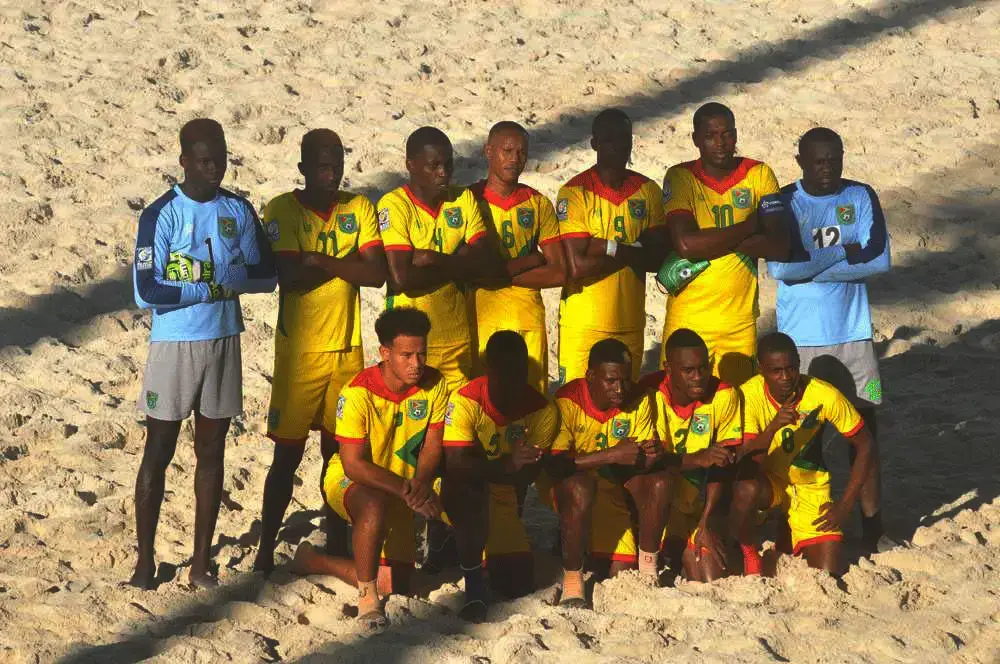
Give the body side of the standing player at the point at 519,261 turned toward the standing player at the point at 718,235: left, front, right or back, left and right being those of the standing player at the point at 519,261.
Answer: left

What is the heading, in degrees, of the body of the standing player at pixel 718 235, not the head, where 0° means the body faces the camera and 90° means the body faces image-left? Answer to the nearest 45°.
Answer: approximately 0°

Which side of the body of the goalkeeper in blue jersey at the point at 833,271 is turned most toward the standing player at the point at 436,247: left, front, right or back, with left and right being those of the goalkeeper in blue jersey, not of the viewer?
right

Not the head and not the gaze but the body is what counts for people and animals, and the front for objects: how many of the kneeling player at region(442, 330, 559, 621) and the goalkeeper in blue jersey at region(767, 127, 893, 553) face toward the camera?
2

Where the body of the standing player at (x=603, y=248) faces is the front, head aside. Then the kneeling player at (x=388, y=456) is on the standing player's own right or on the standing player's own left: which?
on the standing player's own right

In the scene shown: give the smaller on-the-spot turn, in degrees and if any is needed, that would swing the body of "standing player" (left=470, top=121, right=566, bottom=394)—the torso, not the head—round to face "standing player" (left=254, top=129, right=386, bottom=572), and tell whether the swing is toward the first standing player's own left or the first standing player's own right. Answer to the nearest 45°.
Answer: approximately 90° to the first standing player's own right

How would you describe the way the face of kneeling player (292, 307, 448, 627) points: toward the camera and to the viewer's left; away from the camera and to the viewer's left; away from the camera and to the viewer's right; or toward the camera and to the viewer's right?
toward the camera and to the viewer's right

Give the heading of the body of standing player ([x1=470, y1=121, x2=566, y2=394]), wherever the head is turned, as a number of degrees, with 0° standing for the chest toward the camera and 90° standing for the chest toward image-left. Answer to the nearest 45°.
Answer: approximately 0°
